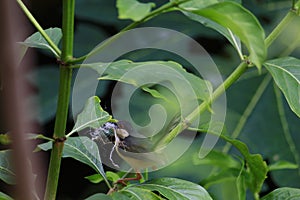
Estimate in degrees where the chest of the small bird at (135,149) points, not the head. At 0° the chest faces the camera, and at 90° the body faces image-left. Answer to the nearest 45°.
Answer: approximately 90°
